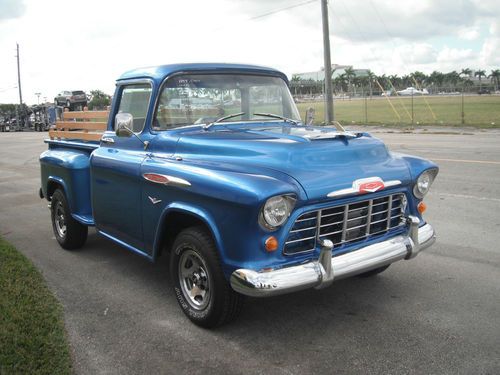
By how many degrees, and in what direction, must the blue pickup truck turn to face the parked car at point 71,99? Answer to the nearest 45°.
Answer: approximately 135° to its left

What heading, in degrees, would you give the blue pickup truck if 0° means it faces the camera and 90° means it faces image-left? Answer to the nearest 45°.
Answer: approximately 315°

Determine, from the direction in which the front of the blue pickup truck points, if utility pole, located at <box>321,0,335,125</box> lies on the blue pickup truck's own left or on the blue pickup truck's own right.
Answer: on the blue pickup truck's own left
